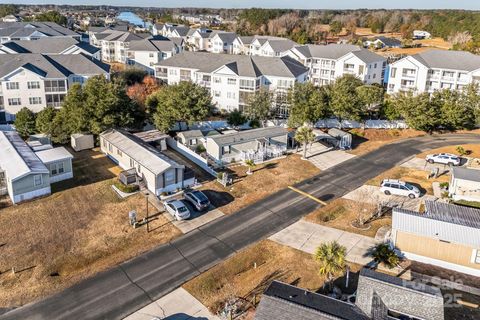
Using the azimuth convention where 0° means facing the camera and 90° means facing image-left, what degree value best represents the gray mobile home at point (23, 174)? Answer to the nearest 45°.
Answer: approximately 315°

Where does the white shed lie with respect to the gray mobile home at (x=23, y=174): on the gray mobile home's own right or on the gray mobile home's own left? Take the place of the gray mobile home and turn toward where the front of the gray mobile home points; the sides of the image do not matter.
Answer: on the gray mobile home's own left

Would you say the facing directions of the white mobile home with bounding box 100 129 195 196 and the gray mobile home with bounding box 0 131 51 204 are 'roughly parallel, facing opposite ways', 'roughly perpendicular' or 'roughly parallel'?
roughly parallel

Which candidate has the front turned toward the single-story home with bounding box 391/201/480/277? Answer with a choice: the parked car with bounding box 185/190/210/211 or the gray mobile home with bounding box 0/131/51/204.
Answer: the gray mobile home

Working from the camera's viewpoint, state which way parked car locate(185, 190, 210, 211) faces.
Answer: facing away from the viewer and to the left of the viewer

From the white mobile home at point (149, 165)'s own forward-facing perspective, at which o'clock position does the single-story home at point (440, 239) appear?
The single-story home is roughly at 12 o'clock from the white mobile home.

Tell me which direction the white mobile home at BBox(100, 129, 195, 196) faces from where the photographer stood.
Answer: facing the viewer and to the right of the viewer

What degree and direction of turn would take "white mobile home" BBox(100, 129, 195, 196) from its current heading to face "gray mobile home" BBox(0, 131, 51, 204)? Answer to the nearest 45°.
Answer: approximately 135° to its right

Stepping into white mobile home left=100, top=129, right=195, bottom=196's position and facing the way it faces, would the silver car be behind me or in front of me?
in front

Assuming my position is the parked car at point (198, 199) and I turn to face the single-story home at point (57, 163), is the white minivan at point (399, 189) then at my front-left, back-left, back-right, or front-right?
back-right

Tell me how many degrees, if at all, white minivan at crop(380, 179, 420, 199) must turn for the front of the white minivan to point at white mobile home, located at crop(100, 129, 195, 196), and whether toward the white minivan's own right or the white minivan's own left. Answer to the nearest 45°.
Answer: approximately 135° to the white minivan's own right

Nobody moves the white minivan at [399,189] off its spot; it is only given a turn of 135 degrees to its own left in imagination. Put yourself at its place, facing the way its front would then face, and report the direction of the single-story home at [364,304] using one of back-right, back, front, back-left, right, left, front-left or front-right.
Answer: back

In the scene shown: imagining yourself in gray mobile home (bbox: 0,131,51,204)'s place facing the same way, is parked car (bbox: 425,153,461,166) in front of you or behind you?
in front

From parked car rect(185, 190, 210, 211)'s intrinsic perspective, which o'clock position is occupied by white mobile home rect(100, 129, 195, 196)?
The white mobile home is roughly at 12 o'clock from the parked car.

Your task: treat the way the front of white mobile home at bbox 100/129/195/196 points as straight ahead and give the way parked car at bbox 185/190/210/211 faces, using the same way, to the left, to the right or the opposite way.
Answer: the opposite way

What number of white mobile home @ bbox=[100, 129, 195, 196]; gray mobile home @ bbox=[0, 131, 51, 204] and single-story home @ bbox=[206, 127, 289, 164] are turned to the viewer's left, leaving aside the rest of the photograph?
0

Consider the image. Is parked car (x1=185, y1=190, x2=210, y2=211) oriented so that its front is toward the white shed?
yes

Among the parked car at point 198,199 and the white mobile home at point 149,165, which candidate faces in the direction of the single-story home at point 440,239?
the white mobile home
